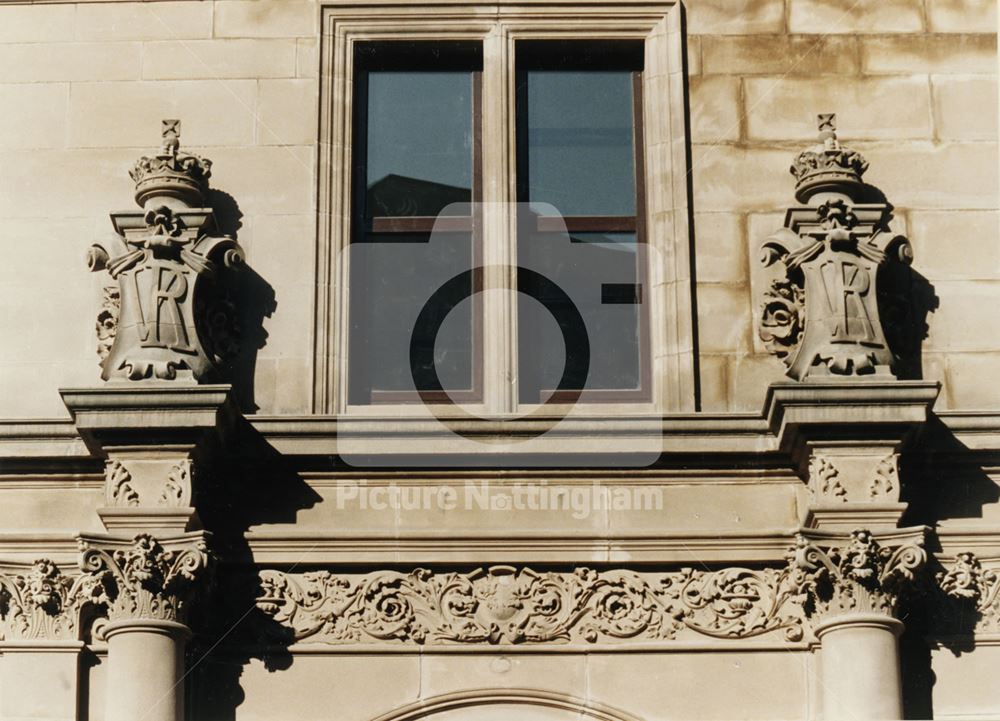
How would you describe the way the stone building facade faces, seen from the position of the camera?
facing the viewer
